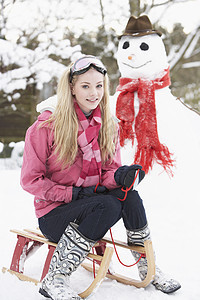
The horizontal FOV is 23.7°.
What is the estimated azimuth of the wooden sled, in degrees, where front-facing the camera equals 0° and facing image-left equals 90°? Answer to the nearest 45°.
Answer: approximately 315°

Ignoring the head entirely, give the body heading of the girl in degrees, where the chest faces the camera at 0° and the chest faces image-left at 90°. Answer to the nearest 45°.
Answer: approximately 315°
